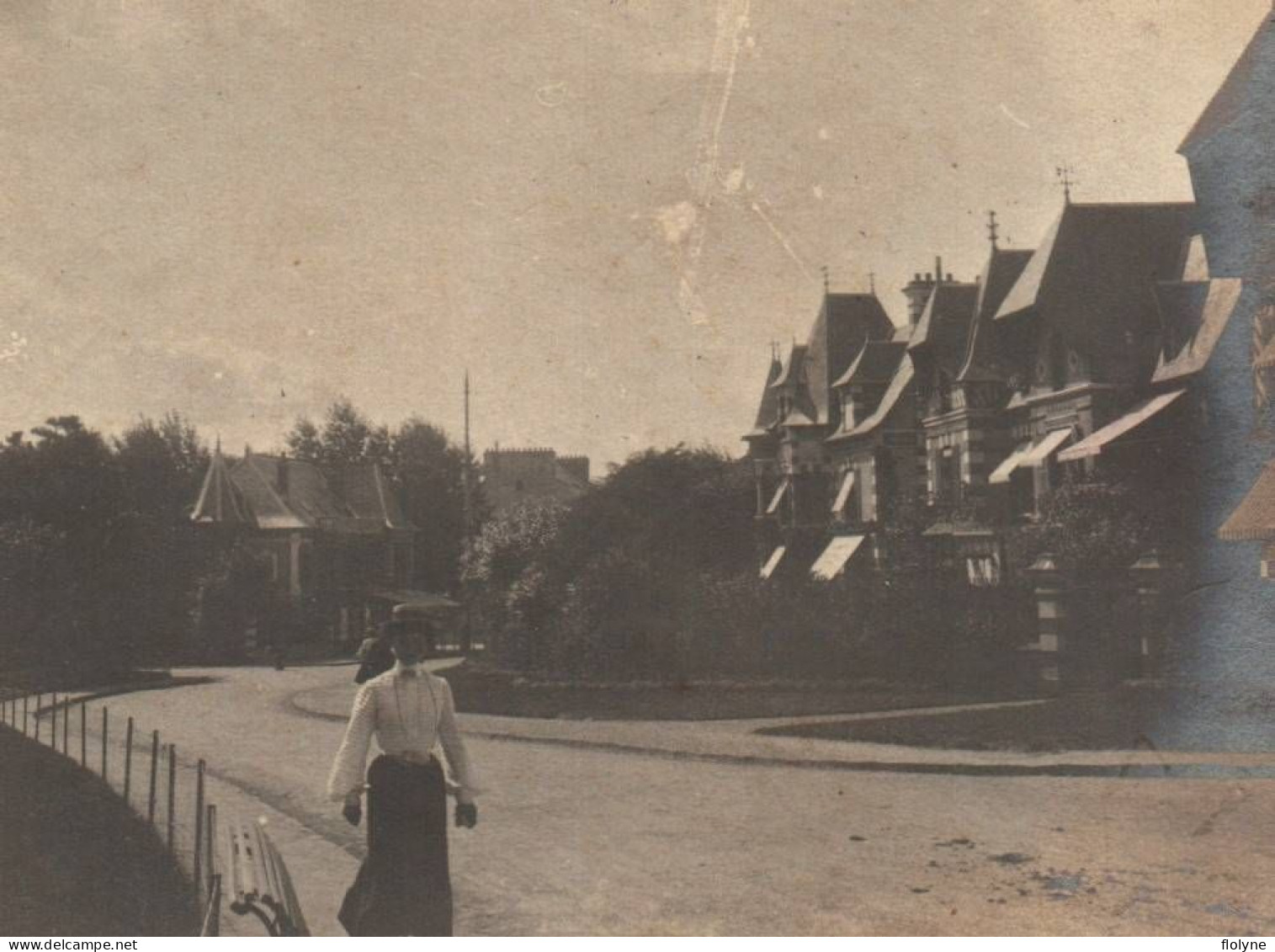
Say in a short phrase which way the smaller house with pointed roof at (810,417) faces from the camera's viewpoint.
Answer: facing the viewer and to the left of the viewer

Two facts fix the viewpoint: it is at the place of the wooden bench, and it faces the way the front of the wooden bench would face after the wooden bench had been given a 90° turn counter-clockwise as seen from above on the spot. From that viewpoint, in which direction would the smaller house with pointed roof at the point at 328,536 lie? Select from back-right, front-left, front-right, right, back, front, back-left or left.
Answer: front

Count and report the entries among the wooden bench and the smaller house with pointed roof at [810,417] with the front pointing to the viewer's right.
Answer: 1

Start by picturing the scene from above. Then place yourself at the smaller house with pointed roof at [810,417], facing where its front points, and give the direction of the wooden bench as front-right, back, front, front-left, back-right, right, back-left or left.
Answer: front-left

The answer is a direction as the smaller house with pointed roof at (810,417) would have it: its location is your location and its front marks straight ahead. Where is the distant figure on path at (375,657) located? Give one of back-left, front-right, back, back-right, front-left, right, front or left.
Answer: front-left

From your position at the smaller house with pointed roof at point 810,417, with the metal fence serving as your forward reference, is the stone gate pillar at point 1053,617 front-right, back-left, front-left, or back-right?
front-left

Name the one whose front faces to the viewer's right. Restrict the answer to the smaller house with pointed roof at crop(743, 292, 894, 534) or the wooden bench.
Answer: the wooden bench

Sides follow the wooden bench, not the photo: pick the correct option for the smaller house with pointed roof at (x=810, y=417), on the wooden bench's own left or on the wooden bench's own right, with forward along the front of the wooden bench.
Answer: on the wooden bench's own left

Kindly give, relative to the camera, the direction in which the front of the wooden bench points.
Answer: facing to the right of the viewer

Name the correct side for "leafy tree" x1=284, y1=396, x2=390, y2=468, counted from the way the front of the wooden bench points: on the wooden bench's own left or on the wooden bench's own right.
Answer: on the wooden bench's own left
